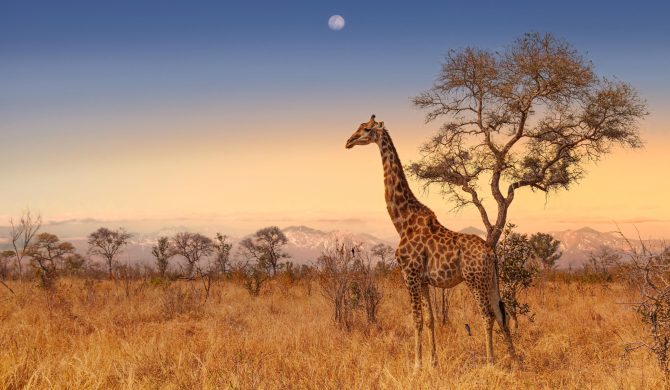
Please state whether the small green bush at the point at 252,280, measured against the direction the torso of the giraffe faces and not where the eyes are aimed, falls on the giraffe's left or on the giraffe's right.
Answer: on the giraffe's right

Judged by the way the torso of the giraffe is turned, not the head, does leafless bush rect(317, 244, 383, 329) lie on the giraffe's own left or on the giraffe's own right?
on the giraffe's own right

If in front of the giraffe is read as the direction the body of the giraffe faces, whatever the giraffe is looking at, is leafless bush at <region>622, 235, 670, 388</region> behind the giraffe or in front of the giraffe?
behind

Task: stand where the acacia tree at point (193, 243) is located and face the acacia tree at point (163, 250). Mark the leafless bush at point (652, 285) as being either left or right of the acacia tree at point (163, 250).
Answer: left

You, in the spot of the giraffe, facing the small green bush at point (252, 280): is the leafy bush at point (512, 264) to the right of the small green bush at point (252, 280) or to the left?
right

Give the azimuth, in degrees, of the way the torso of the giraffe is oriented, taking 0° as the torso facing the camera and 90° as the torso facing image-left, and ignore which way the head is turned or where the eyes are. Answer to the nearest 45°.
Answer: approximately 90°

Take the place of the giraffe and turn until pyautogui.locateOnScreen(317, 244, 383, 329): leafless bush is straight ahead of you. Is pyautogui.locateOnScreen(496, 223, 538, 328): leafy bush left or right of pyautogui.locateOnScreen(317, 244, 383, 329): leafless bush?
right
